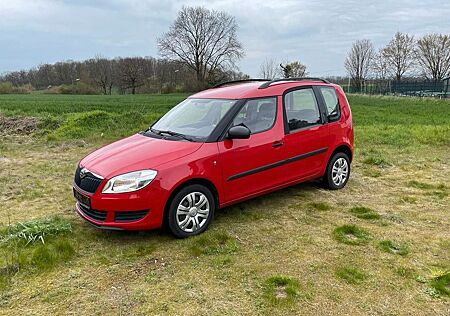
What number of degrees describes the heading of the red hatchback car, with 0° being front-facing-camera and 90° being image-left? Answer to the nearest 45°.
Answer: approximately 45°
